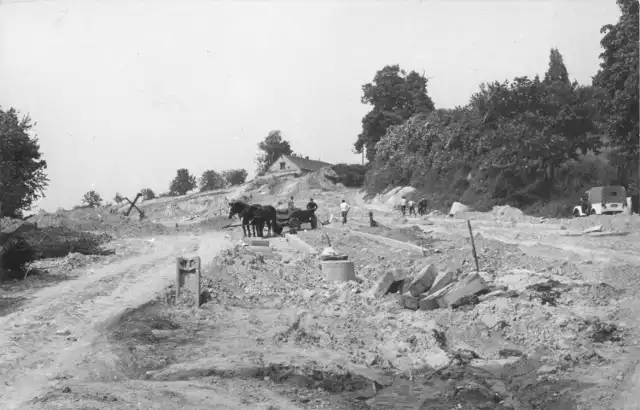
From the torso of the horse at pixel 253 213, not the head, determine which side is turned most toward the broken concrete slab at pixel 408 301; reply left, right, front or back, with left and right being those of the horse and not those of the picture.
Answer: left

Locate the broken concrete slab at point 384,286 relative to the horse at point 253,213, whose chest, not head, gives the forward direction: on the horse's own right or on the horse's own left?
on the horse's own left

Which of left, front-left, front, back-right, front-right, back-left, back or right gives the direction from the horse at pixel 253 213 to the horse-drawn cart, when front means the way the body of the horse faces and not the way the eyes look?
back-right

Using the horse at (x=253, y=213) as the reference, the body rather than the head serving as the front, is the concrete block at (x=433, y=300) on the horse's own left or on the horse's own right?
on the horse's own left

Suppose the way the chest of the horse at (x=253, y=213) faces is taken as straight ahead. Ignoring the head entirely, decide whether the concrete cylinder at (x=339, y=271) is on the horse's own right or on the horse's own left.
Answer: on the horse's own left

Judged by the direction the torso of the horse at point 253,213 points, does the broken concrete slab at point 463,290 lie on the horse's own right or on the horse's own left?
on the horse's own left

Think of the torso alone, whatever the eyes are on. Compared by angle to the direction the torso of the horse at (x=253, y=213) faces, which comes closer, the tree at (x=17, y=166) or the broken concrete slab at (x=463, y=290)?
the tree

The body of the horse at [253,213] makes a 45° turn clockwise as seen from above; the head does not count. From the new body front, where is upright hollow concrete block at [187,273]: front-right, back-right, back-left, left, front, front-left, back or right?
back-left

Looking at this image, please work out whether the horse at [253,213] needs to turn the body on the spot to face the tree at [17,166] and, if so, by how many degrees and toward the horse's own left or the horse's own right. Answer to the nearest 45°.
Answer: approximately 45° to the horse's own right

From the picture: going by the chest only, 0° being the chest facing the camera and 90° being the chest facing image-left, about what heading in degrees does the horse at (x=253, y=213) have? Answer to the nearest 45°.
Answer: approximately 90°

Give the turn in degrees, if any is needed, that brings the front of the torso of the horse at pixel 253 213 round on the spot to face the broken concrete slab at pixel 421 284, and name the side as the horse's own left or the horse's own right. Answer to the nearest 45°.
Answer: approximately 90° to the horse's own left

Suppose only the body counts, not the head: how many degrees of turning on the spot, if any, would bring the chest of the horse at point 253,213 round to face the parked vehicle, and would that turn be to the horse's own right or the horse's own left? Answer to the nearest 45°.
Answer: approximately 180°

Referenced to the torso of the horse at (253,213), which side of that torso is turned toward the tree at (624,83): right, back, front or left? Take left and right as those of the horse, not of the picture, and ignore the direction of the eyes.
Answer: back
